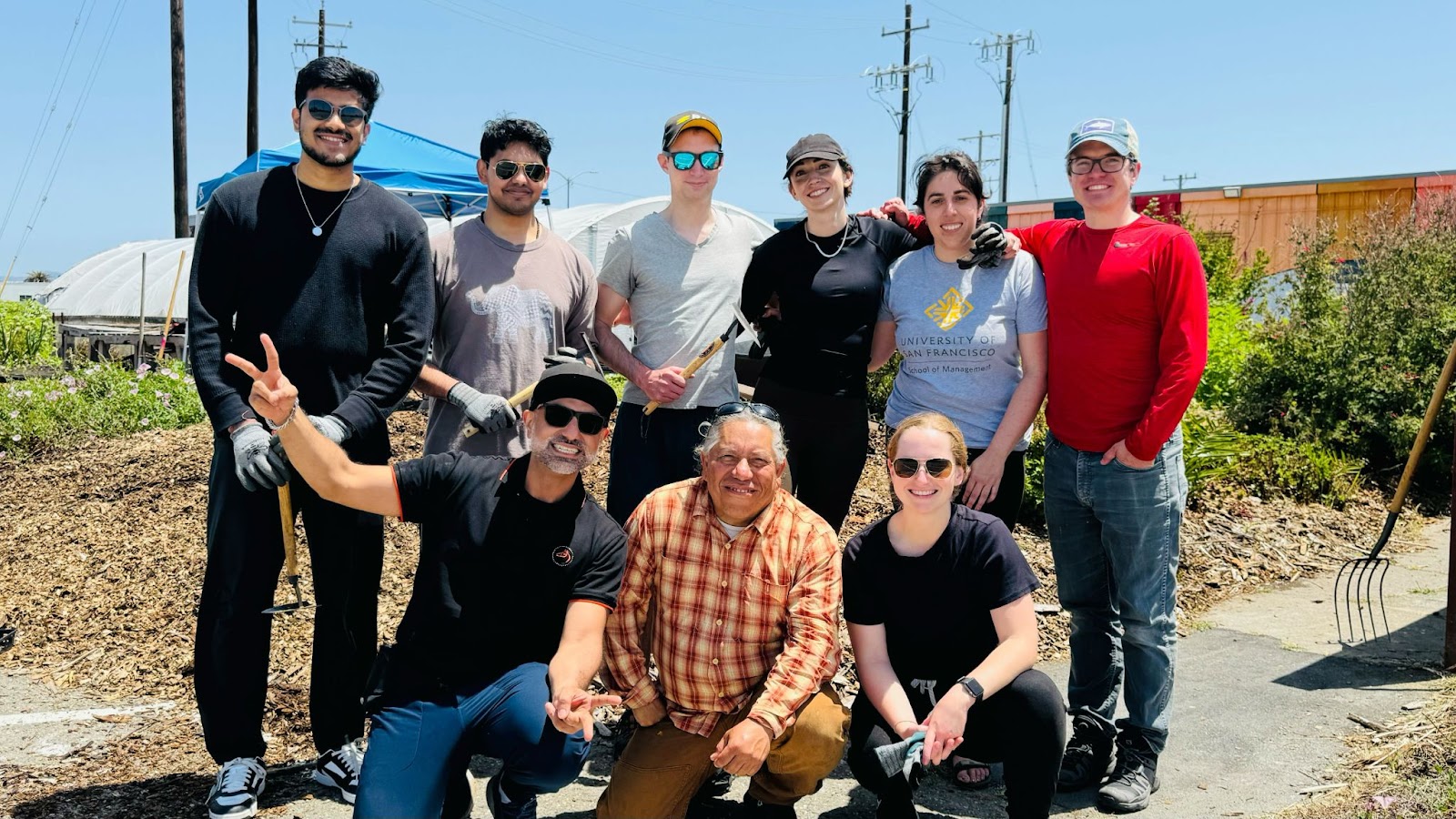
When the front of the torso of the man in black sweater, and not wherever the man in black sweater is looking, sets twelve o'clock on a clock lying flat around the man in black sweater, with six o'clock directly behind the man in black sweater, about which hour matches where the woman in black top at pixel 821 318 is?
The woman in black top is roughly at 9 o'clock from the man in black sweater.

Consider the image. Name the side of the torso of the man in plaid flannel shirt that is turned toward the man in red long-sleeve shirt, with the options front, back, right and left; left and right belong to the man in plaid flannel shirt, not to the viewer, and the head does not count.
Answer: left

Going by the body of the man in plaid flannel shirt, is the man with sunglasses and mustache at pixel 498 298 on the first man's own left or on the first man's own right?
on the first man's own right

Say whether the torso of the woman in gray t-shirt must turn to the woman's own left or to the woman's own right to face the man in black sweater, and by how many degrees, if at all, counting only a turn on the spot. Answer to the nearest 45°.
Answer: approximately 90° to the woman's own right

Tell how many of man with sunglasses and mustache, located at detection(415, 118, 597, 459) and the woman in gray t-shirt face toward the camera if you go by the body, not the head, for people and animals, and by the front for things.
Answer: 2

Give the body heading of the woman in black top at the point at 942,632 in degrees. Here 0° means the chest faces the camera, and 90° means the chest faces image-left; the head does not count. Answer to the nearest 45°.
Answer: approximately 0°

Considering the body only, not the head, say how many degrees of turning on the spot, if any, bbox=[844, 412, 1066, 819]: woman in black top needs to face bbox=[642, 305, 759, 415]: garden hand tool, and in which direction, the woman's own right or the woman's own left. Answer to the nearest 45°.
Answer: approximately 135° to the woman's own right

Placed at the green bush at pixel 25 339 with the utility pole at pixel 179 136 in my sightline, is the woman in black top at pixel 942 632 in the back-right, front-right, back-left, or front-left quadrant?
back-right

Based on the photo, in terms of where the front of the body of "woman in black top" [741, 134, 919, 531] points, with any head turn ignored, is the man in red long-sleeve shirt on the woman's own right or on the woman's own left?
on the woman's own left
